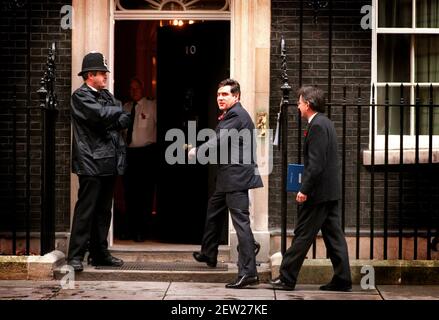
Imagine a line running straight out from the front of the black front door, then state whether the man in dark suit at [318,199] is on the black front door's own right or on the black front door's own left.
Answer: on the black front door's own left

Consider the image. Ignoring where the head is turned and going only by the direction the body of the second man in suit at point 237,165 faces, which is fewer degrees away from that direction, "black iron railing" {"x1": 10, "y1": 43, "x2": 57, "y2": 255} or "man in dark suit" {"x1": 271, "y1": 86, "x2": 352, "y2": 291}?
the black iron railing

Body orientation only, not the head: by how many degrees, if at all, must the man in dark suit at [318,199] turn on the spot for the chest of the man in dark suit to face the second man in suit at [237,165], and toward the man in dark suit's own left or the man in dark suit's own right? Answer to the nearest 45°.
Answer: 0° — they already face them

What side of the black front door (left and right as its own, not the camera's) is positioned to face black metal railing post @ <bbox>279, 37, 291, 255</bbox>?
left

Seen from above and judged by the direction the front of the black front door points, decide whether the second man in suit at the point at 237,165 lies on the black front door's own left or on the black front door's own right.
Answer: on the black front door's own left

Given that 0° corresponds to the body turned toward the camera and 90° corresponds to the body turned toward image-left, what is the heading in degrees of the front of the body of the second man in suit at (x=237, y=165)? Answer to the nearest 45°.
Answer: approximately 90°

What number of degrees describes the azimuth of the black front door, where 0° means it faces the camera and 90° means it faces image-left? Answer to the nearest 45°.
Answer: approximately 45°

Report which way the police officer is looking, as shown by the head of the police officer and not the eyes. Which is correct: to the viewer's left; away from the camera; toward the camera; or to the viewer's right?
to the viewer's right

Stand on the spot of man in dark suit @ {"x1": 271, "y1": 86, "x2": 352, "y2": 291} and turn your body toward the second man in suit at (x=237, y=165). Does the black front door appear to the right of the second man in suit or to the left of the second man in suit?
right

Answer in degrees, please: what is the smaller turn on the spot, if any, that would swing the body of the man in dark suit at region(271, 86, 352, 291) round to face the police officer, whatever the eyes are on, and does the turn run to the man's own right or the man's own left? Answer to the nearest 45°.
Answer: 0° — they already face them

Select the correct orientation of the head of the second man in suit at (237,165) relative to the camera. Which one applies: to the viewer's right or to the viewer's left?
to the viewer's left

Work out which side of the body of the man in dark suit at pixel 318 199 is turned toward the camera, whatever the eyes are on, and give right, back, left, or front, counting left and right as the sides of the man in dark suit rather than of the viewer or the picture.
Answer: left
